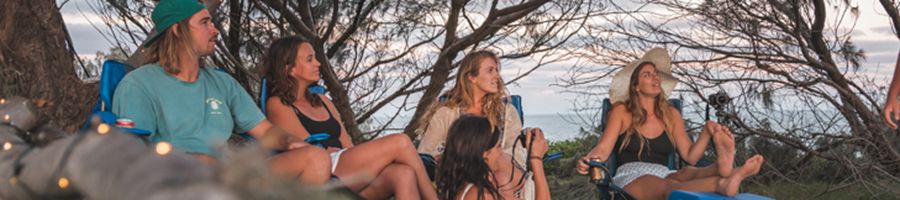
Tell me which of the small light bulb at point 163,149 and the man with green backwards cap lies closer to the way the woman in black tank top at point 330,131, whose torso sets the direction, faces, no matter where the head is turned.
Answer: the small light bulb

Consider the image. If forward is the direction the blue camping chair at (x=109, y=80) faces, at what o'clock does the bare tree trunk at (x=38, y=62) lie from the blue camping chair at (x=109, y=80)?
The bare tree trunk is roughly at 7 o'clock from the blue camping chair.

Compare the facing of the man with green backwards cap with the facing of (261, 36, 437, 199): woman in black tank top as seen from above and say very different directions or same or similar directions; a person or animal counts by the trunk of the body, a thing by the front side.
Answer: same or similar directions

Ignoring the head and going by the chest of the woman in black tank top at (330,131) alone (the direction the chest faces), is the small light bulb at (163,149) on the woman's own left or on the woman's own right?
on the woman's own right

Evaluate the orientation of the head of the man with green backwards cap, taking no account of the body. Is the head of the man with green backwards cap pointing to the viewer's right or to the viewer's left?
to the viewer's right

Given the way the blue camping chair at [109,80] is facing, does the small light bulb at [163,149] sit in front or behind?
in front

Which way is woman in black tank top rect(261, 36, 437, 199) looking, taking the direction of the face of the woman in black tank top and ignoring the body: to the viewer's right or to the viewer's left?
to the viewer's right

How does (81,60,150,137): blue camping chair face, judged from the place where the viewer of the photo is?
facing the viewer and to the right of the viewer

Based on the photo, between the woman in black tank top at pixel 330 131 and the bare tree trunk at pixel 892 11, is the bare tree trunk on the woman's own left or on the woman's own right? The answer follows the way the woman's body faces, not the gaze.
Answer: on the woman's own left

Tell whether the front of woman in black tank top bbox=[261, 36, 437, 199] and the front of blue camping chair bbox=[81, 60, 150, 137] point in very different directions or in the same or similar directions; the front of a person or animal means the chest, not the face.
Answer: same or similar directions

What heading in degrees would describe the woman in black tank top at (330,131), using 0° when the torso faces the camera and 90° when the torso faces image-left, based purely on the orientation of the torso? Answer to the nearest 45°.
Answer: approximately 315°
